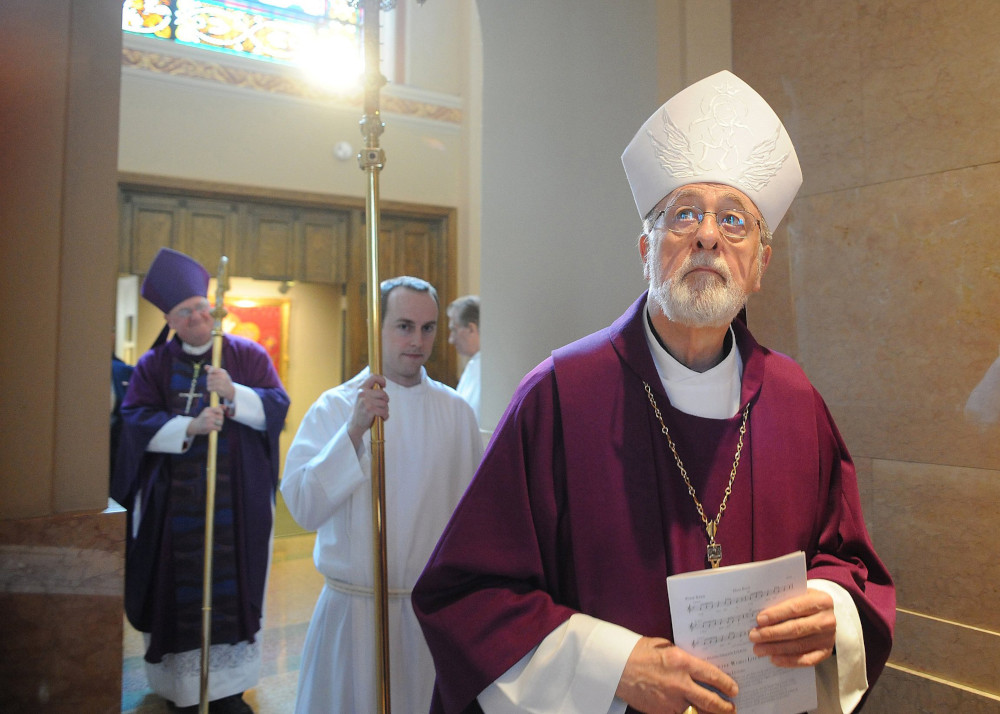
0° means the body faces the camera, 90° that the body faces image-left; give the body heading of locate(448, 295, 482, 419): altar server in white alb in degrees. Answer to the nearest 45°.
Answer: approximately 90°
